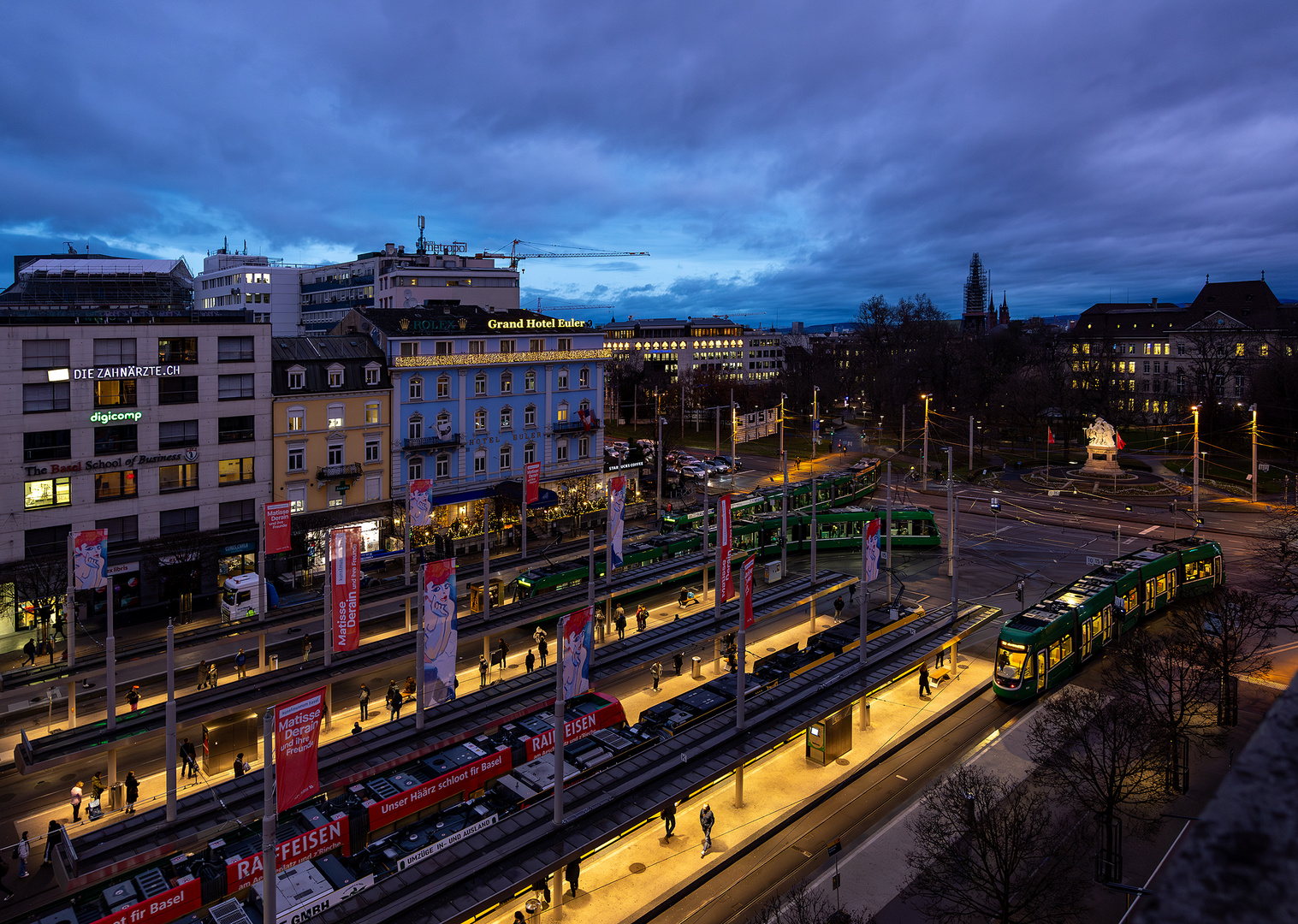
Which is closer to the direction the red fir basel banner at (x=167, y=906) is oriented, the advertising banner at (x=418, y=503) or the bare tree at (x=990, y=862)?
the bare tree

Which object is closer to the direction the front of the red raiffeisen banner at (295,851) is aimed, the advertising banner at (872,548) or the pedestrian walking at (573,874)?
the pedestrian walking

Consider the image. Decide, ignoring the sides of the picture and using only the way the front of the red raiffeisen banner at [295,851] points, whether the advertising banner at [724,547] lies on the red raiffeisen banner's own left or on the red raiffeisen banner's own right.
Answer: on the red raiffeisen banner's own left

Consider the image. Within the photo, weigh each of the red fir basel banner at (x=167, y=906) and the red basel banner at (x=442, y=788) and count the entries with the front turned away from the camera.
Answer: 0
